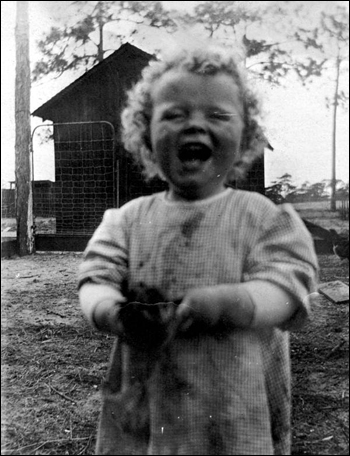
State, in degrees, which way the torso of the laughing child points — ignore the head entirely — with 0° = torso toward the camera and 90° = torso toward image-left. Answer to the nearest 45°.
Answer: approximately 0°

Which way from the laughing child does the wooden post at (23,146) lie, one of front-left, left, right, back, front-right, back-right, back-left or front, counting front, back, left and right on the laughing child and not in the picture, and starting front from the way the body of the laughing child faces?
back-right
